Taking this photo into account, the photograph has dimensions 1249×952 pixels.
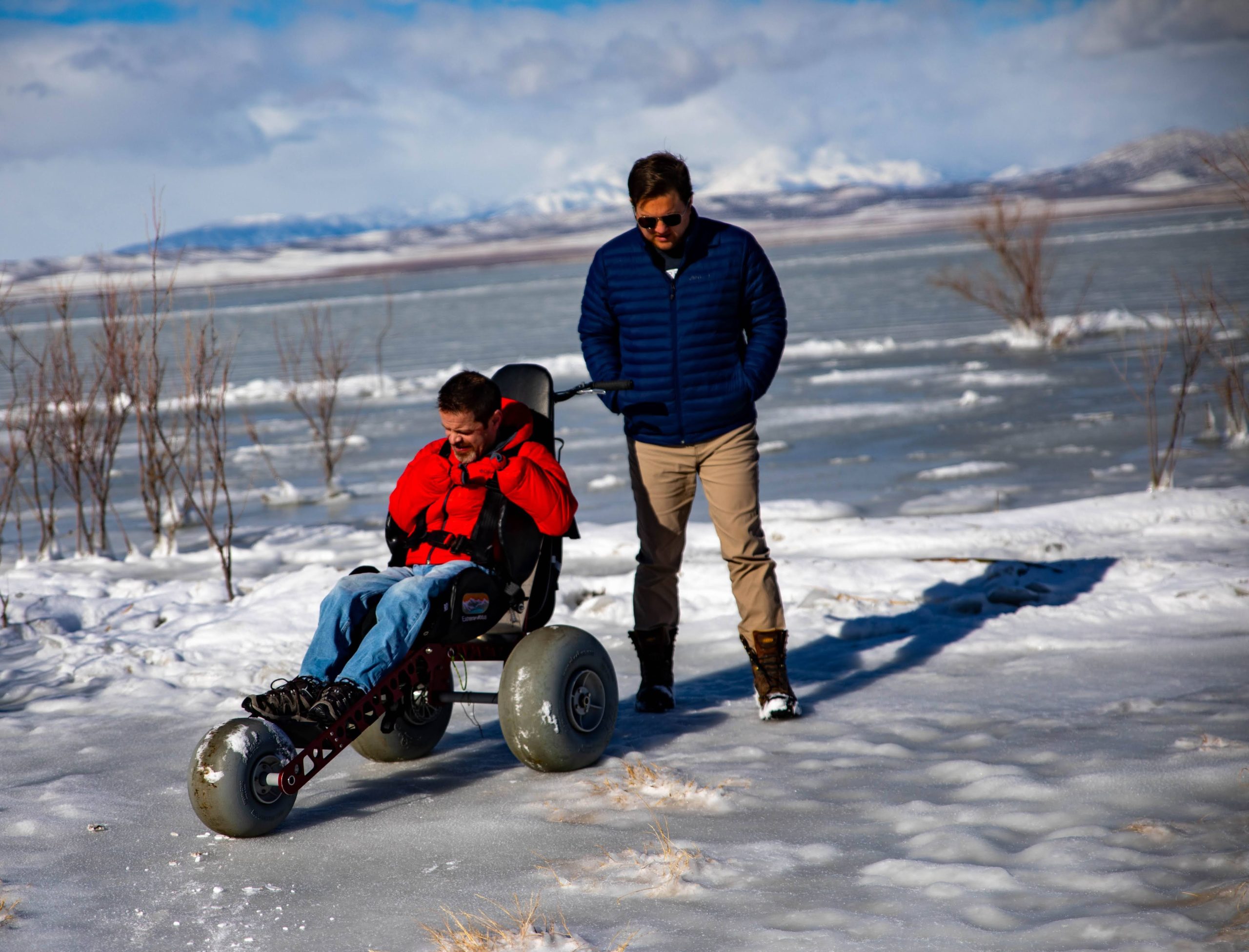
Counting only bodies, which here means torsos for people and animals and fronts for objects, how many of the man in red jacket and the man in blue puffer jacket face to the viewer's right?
0

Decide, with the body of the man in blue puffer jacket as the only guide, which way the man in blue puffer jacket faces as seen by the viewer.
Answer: toward the camera

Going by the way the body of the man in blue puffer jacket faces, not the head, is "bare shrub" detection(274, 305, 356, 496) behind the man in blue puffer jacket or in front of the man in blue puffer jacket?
behind

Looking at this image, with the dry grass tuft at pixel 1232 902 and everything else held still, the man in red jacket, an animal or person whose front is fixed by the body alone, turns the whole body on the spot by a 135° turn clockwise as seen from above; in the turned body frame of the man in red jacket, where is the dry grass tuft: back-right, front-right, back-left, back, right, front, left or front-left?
back-right

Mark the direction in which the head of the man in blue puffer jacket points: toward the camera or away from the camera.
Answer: toward the camera

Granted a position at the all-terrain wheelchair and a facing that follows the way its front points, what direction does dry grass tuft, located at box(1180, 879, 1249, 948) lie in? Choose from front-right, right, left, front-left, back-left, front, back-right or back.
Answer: left

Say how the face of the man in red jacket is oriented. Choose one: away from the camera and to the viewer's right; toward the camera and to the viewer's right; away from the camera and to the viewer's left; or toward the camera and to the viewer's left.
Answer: toward the camera and to the viewer's left

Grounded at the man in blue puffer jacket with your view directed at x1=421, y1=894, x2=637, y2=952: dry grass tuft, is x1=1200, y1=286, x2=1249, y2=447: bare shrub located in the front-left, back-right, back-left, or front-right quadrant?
back-left

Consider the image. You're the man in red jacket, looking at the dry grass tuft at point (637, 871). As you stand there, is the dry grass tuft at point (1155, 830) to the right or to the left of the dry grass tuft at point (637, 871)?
left

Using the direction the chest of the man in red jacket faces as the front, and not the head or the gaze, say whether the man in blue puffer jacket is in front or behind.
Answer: behind

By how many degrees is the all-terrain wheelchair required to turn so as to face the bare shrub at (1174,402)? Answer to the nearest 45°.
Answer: approximately 180°

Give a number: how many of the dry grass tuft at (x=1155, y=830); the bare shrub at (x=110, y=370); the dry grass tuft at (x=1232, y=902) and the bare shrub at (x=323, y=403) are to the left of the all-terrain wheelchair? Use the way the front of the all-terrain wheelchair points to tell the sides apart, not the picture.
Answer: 2

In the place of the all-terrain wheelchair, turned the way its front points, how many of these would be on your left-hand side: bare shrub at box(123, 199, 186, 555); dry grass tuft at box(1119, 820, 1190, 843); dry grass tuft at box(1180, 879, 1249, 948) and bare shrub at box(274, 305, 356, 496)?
2

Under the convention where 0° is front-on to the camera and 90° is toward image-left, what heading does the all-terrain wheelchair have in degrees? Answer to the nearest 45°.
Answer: approximately 45°

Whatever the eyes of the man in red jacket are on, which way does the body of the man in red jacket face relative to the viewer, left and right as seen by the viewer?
facing the viewer and to the left of the viewer
